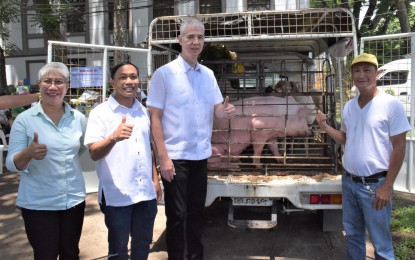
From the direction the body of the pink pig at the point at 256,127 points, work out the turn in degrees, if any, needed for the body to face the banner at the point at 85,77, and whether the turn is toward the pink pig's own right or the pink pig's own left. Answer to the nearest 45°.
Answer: approximately 135° to the pink pig's own left

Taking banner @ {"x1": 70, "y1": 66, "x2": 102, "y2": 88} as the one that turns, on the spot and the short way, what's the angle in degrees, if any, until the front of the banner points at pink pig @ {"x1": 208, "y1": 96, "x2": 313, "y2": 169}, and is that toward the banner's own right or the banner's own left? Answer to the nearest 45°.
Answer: approximately 45° to the banner's own left

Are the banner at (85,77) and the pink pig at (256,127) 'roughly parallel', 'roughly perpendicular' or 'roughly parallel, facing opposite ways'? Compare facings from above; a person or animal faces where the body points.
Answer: roughly perpendicular

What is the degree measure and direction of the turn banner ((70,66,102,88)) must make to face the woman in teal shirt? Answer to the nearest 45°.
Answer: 0° — it already faces them

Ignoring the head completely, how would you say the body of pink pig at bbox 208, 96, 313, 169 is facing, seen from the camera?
to the viewer's right

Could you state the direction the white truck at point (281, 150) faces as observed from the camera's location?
facing away from the viewer

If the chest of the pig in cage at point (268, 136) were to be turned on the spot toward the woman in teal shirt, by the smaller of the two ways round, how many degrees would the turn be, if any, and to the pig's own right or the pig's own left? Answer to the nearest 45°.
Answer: approximately 135° to the pig's own right
